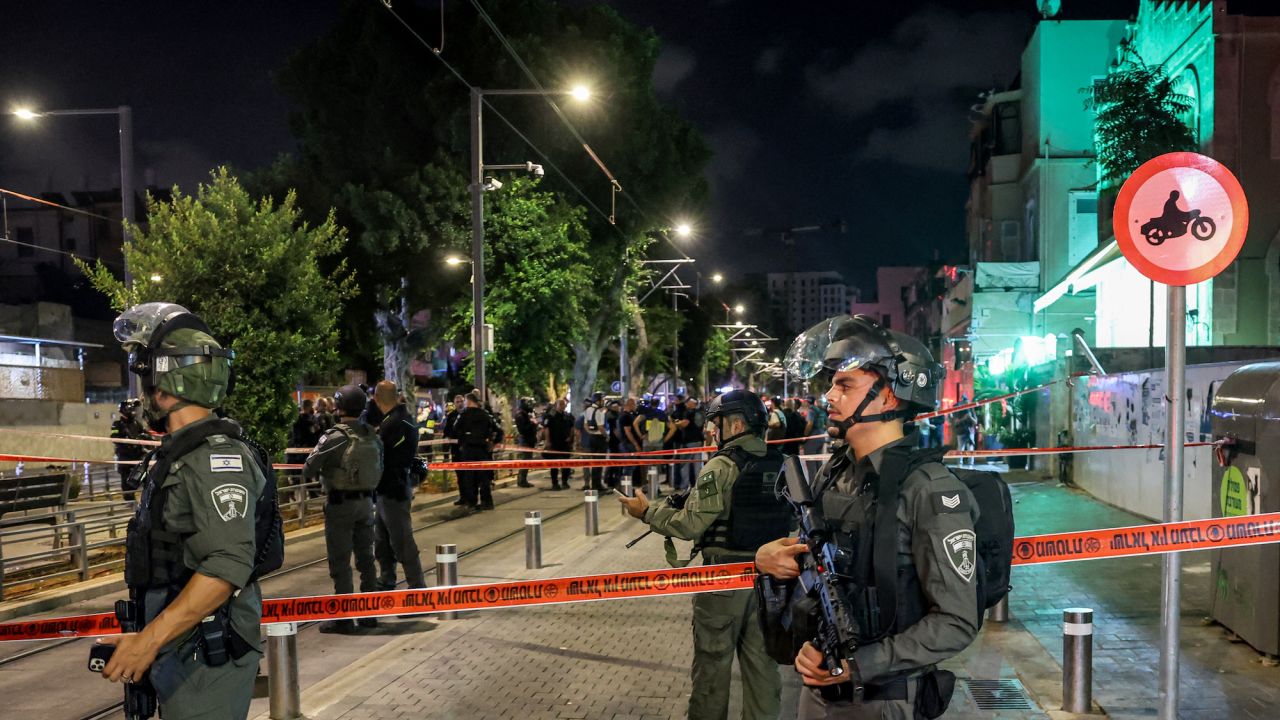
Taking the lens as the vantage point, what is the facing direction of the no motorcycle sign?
facing the viewer

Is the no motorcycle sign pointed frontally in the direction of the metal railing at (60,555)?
no

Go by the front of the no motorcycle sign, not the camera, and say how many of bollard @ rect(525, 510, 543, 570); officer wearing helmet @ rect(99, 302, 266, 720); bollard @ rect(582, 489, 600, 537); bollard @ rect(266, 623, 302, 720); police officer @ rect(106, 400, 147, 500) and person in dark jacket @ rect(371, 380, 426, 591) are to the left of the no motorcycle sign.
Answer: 0

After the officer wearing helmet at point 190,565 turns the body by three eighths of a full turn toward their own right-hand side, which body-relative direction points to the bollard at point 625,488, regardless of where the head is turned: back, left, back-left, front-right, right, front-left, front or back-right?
front

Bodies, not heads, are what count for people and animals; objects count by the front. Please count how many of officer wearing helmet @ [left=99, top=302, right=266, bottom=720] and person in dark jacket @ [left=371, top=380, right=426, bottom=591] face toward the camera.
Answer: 0

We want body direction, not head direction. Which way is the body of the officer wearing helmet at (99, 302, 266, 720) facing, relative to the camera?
to the viewer's left

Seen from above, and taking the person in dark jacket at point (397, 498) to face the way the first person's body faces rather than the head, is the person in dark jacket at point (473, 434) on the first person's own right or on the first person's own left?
on the first person's own right

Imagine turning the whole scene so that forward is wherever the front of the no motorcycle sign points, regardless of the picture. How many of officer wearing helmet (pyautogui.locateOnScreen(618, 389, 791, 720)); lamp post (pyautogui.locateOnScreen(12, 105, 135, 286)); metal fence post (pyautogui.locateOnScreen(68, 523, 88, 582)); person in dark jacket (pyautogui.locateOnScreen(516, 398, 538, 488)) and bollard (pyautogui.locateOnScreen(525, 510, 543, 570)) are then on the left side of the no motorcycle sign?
0

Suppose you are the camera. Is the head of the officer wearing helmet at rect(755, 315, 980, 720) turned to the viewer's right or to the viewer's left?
to the viewer's left

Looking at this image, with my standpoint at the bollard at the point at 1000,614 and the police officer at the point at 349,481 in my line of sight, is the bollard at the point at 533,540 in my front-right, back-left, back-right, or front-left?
front-right

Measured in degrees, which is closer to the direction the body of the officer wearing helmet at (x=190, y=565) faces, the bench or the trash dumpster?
the bench
